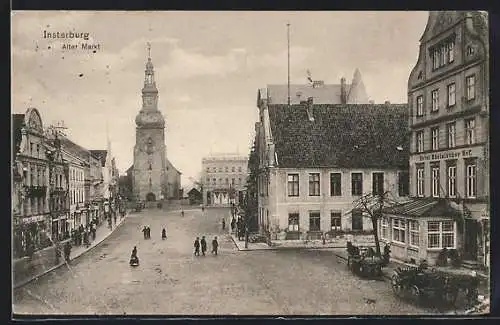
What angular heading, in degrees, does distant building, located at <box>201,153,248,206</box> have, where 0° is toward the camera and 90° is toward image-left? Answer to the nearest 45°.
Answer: approximately 0°

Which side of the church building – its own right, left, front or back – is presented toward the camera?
front

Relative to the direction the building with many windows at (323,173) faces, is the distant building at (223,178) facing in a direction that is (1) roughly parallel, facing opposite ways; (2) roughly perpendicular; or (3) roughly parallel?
roughly parallel

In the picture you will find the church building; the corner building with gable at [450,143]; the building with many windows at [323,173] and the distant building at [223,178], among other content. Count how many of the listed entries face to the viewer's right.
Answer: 0
